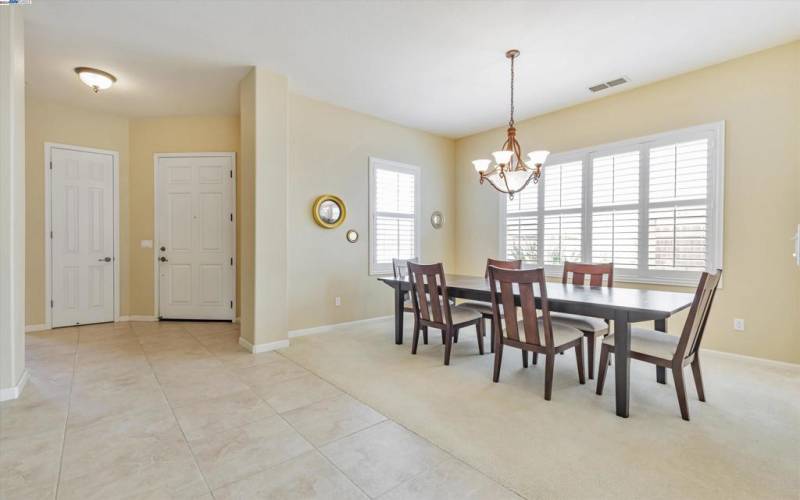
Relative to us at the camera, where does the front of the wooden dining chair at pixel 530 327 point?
facing away from the viewer and to the right of the viewer

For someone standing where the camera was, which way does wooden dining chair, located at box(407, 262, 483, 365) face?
facing away from the viewer and to the right of the viewer

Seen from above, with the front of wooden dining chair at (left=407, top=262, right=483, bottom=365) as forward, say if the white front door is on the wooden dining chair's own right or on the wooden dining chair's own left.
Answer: on the wooden dining chair's own left

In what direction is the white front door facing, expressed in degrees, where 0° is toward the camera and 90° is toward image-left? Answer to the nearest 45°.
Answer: approximately 0°

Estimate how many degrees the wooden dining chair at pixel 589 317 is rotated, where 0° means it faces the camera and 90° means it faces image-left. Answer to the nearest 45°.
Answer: approximately 45°

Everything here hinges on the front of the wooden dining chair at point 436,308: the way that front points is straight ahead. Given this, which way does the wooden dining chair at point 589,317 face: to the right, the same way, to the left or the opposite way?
the opposite way

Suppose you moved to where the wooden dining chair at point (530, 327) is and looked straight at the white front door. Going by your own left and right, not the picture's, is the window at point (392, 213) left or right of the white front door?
right

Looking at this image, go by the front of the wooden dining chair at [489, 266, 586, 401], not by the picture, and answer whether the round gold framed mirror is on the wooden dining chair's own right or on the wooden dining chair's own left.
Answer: on the wooden dining chair's own left

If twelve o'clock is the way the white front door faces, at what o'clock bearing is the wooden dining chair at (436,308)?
The wooden dining chair is roughly at 11 o'clock from the white front door.
